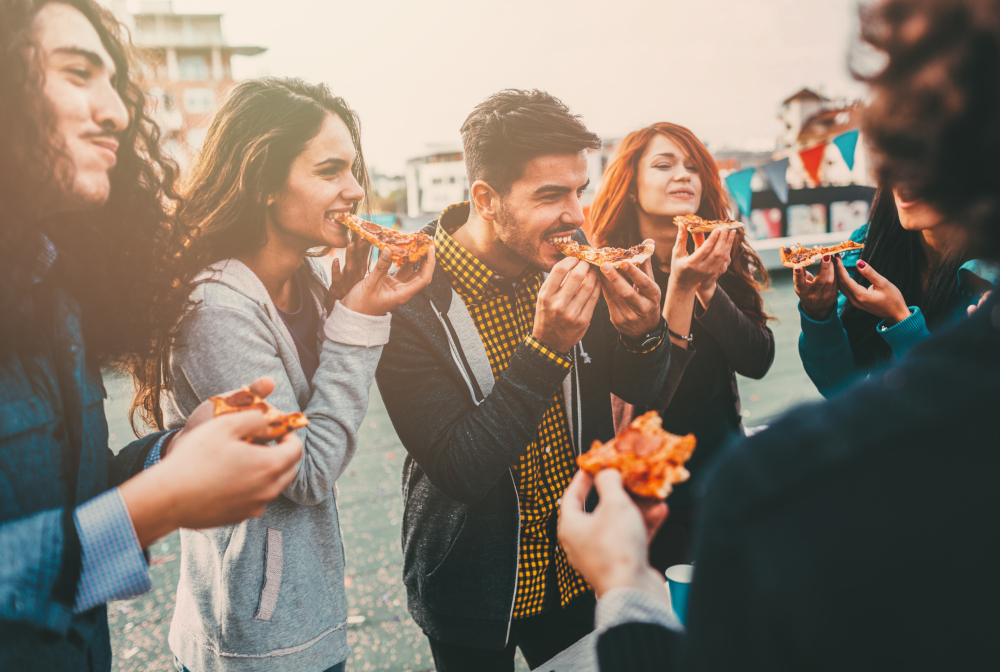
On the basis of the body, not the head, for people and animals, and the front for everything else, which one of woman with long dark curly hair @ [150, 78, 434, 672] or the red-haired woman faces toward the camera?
the red-haired woman

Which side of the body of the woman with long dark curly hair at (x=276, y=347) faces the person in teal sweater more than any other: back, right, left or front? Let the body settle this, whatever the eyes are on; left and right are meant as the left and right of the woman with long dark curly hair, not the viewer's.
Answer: front

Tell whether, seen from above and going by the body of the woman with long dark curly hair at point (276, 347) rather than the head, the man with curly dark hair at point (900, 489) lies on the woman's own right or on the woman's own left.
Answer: on the woman's own right

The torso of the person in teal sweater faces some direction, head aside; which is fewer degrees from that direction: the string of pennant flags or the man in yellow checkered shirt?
the man in yellow checkered shirt

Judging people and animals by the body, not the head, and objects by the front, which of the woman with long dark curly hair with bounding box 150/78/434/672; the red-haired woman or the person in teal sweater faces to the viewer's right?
the woman with long dark curly hair

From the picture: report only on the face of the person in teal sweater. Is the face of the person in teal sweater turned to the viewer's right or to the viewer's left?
to the viewer's left

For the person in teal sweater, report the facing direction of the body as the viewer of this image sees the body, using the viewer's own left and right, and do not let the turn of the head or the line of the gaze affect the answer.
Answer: facing the viewer and to the left of the viewer

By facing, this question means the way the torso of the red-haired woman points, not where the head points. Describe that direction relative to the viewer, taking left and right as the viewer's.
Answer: facing the viewer
